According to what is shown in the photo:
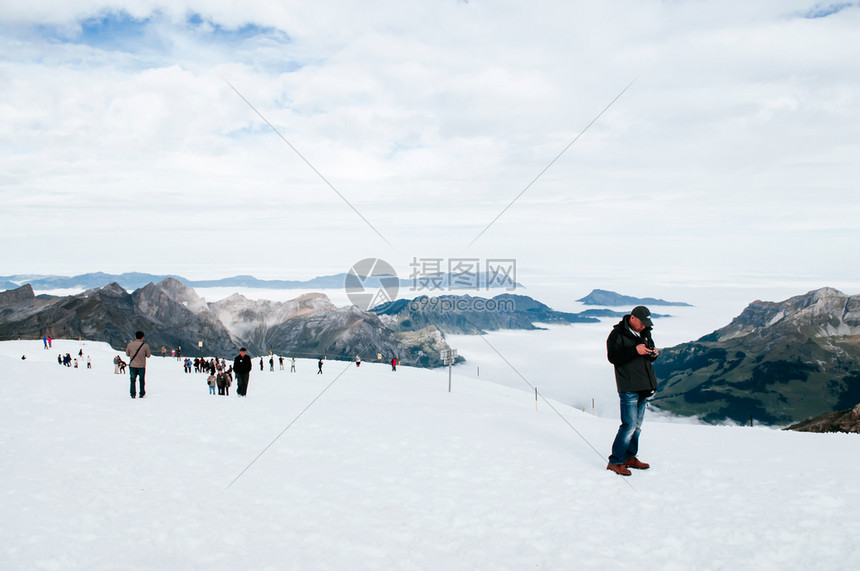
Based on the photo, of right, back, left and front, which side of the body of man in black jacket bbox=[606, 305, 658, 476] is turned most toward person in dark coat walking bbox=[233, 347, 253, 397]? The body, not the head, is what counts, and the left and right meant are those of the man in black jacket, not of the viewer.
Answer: back

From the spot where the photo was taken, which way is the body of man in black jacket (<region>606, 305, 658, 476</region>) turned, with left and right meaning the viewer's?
facing the viewer and to the right of the viewer
